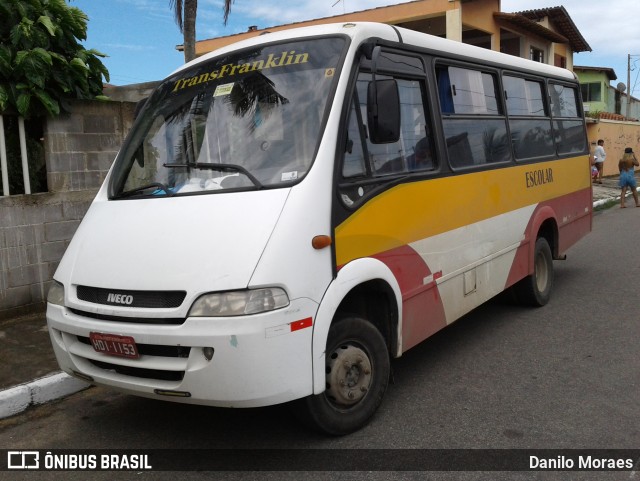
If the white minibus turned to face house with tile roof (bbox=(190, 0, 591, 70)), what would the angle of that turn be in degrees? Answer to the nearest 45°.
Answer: approximately 135° to its right

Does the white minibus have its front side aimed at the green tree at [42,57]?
no

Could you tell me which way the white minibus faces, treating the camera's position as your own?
facing the viewer and to the left of the viewer

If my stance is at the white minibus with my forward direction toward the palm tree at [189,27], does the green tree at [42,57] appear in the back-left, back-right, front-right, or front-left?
front-left

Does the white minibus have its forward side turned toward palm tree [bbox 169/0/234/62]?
no
